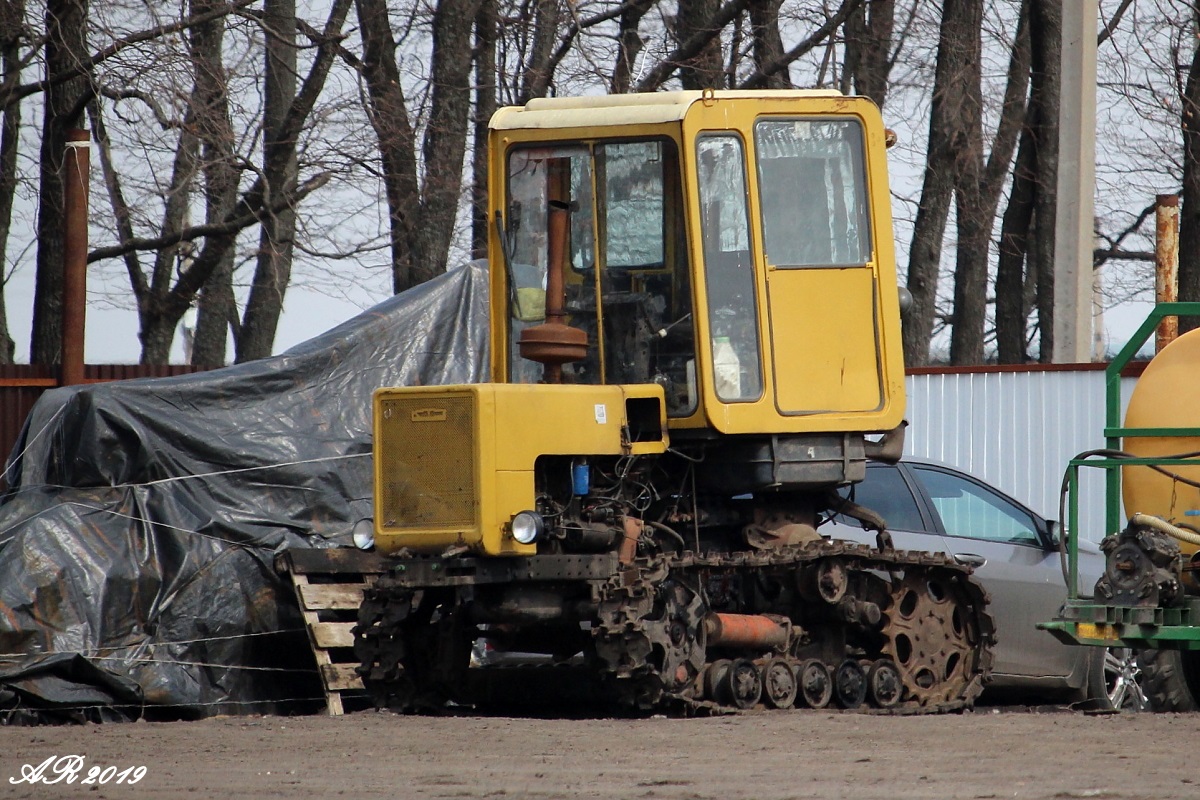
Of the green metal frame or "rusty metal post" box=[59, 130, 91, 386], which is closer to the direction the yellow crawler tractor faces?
the rusty metal post

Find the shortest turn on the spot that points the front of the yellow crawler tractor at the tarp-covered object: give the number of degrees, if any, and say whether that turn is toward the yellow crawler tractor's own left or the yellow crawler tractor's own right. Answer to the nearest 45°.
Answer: approximately 45° to the yellow crawler tractor's own right

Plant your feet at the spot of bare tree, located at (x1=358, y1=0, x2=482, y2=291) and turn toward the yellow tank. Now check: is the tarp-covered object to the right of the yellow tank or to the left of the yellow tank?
right

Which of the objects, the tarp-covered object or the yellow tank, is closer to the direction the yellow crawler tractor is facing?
the tarp-covered object

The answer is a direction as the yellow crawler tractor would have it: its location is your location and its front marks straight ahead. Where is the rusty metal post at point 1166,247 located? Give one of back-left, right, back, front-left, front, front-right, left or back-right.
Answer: back

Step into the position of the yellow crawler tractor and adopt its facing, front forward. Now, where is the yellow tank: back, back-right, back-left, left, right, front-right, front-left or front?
back-left

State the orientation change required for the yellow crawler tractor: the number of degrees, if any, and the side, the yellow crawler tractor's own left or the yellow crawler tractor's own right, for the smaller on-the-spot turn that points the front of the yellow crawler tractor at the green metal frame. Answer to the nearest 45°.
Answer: approximately 135° to the yellow crawler tractor's own left

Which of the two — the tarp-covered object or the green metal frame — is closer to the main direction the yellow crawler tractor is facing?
the tarp-covered object
